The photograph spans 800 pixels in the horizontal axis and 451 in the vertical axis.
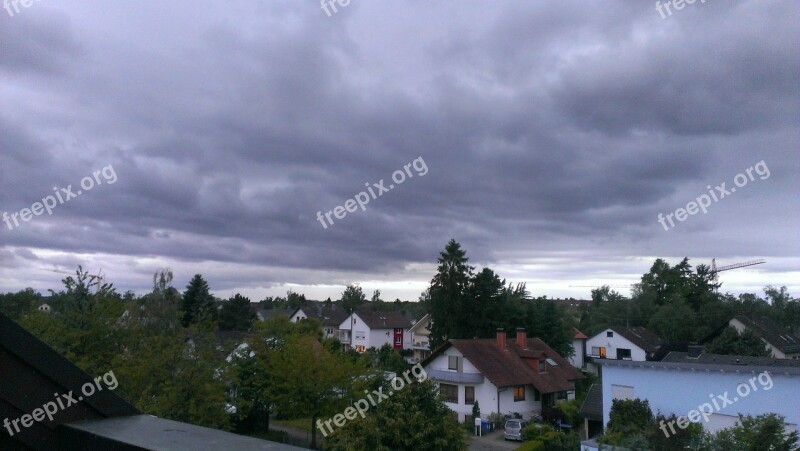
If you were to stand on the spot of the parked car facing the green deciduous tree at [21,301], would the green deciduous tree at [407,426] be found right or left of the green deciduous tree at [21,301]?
left

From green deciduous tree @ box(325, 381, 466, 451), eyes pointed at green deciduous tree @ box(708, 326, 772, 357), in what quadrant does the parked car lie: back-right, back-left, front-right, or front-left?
front-left
